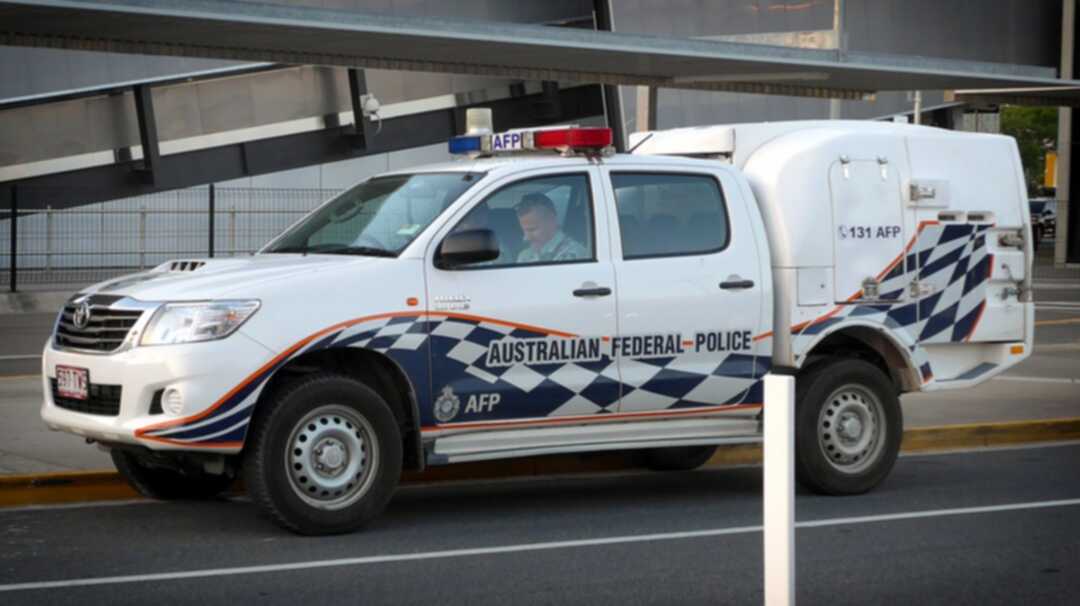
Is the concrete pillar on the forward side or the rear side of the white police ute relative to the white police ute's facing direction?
on the rear side

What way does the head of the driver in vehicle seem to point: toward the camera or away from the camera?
toward the camera

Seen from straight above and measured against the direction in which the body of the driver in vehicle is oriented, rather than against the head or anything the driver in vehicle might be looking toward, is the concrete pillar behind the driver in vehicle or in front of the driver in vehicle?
behind

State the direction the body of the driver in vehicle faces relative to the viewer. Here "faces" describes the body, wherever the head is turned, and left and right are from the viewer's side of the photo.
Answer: facing the viewer and to the left of the viewer

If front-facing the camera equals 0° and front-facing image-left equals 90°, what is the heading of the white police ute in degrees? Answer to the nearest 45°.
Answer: approximately 45°

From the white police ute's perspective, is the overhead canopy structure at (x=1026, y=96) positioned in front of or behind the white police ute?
behind

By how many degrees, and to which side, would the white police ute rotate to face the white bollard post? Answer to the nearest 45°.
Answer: approximately 45° to its left
